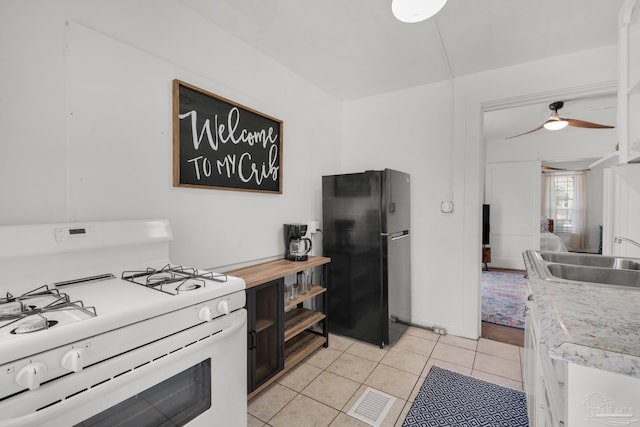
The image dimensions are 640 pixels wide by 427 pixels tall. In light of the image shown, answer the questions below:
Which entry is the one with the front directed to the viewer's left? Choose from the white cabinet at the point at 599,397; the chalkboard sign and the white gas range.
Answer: the white cabinet

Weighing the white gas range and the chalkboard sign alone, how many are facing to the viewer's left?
0

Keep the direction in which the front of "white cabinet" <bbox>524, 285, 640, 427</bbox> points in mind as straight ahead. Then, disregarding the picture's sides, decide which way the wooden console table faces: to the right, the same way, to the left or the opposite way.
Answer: the opposite way

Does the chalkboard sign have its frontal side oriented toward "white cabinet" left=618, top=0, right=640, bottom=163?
yes

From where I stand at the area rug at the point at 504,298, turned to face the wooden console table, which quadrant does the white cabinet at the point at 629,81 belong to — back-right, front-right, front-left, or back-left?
front-left

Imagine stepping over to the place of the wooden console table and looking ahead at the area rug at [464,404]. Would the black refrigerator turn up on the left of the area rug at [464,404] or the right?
left

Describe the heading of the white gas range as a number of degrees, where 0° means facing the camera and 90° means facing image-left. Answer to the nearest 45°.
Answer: approximately 315°

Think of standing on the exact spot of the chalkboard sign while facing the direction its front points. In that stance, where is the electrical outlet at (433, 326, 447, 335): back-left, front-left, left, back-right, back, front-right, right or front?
front-left

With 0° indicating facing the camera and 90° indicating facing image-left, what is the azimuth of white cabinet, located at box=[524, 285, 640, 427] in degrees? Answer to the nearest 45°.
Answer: approximately 90°

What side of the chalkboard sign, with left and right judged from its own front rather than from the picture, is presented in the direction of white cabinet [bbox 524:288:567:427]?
front

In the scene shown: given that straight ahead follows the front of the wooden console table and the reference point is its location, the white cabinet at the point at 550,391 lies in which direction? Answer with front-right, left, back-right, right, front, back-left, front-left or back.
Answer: front

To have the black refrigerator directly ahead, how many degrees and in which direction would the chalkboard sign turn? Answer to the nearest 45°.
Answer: approximately 45° to its left

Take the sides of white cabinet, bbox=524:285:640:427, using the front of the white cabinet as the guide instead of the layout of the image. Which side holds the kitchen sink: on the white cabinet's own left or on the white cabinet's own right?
on the white cabinet's own right

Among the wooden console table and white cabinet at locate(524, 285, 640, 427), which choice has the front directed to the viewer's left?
the white cabinet

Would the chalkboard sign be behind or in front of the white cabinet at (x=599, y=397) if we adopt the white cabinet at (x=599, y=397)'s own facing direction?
in front

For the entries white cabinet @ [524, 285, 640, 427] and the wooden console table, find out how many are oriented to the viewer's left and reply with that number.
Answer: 1

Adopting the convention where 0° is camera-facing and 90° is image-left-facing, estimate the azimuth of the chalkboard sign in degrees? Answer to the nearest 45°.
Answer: approximately 315°
